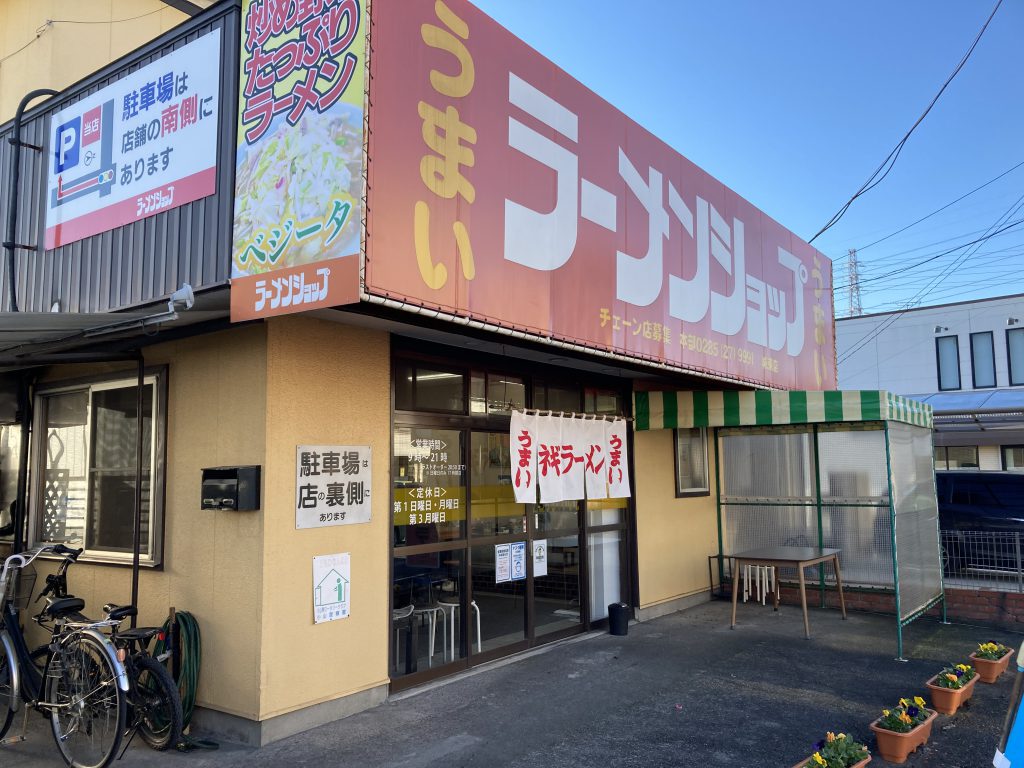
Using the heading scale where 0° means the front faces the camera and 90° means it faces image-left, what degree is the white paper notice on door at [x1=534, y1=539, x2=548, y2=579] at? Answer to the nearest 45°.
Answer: approximately 315°

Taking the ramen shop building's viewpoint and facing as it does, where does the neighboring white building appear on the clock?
The neighboring white building is roughly at 9 o'clock from the ramen shop building.

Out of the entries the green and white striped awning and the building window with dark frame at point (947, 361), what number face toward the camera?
2

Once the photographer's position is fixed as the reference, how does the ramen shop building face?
facing the viewer and to the right of the viewer

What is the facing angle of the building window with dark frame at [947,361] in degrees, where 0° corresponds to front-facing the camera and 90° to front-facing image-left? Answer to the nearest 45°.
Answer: approximately 0°

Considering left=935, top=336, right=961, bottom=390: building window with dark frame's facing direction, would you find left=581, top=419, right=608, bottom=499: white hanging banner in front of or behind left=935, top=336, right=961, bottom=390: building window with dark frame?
in front

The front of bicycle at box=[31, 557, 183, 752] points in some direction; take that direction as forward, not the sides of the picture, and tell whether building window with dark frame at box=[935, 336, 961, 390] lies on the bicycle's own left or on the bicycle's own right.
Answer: on the bicycle's own right

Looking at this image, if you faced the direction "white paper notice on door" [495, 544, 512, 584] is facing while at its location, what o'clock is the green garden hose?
The green garden hose is roughly at 3 o'clock from the white paper notice on door.
